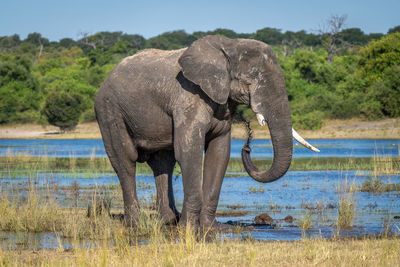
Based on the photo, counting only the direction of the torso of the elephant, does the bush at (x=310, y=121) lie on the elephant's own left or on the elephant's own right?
on the elephant's own left

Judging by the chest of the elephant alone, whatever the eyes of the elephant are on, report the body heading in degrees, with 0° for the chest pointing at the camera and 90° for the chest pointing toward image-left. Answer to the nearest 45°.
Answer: approximately 315°

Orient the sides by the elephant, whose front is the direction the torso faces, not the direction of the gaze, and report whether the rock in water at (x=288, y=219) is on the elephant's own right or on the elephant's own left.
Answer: on the elephant's own left

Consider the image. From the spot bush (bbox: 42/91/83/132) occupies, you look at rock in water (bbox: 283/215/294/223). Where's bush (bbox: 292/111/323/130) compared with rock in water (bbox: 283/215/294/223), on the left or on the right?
left

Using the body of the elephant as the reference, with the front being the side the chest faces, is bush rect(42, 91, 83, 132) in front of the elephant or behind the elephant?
behind
